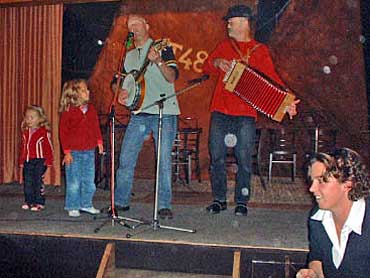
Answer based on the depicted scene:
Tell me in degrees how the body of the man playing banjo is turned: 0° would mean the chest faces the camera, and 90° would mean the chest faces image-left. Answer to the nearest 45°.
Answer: approximately 45°

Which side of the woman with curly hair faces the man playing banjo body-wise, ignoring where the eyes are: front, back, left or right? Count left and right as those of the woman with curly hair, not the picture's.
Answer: right

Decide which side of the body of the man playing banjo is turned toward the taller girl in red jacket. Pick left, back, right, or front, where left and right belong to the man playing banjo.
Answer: right

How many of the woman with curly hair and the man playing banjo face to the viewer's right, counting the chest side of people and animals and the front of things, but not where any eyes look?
0

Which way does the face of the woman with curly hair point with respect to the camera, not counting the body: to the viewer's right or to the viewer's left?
to the viewer's left

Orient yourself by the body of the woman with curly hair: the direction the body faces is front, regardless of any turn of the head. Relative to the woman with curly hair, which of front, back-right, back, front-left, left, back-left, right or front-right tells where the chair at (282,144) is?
back-right

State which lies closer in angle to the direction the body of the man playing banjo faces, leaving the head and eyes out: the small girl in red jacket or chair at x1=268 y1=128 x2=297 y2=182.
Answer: the small girl in red jacket

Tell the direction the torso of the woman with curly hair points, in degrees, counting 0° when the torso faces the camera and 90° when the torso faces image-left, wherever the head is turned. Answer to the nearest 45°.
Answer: approximately 45°

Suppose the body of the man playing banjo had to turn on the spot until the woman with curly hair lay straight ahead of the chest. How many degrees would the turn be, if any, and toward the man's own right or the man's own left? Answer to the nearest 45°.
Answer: approximately 90° to the man's own left

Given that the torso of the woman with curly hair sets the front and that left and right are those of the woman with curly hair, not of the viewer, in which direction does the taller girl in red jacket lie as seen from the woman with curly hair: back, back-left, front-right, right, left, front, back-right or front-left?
right

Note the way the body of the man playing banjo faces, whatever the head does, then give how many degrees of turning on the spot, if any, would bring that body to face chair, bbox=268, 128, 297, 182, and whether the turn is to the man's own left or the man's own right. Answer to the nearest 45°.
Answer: approximately 180°
